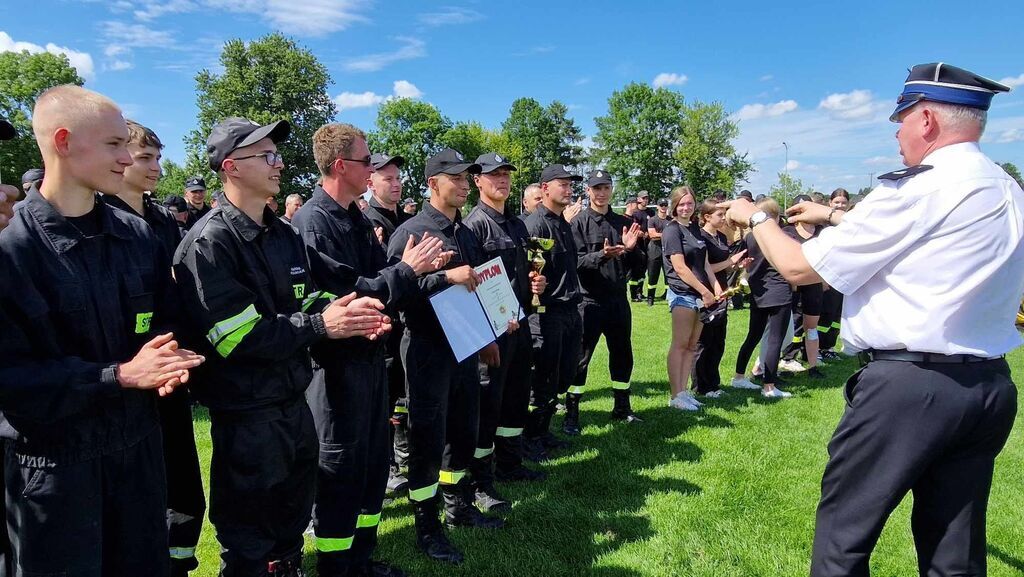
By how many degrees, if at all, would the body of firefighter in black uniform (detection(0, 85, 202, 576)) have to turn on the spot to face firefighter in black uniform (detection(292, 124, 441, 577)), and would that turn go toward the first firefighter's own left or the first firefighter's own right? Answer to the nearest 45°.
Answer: approximately 90° to the first firefighter's own left

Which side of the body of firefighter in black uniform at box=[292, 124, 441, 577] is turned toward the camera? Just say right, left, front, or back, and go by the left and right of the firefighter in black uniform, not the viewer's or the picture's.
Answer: right

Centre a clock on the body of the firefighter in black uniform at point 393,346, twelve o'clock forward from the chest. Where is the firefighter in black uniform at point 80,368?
the firefighter in black uniform at point 80,368 is roughly at 2 o'clock from the firefighter in black uniform at point 393,346.

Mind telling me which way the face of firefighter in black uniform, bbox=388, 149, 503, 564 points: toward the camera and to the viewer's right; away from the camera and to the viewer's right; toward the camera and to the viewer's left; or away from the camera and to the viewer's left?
toward the camera and to the viewer's right

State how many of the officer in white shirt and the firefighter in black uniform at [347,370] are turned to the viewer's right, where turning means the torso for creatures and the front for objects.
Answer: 1

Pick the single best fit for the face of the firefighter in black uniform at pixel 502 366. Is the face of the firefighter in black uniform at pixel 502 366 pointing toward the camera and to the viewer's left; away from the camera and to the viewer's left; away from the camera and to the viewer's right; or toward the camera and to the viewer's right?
toward the camera and to the viewer's right

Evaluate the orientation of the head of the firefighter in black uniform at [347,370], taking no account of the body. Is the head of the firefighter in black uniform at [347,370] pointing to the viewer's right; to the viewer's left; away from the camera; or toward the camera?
to the viewer's right

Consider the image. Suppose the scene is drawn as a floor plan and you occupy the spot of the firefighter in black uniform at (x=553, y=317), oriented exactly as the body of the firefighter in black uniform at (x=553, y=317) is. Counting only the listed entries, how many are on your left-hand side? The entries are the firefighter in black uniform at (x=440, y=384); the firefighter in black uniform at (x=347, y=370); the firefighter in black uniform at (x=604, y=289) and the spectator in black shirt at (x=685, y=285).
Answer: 2

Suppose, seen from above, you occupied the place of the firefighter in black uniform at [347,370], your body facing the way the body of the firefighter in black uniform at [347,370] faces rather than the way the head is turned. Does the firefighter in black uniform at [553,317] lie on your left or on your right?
on your left

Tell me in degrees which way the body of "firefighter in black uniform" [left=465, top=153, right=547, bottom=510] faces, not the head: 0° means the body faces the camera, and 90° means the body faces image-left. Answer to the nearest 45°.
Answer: approximately 315°

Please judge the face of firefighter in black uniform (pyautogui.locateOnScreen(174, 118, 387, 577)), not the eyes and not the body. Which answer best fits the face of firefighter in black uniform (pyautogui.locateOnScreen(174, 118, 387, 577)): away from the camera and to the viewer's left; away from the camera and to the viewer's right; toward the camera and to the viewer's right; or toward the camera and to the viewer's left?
toward the camera and to the viewer's right
